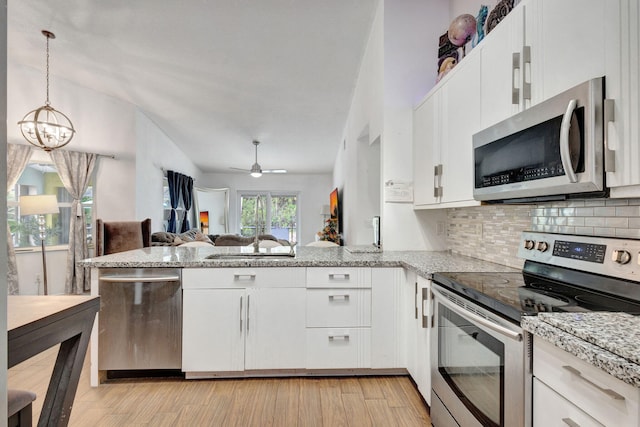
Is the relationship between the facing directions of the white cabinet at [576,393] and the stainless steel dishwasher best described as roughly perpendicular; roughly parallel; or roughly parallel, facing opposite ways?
roughly perpendicular

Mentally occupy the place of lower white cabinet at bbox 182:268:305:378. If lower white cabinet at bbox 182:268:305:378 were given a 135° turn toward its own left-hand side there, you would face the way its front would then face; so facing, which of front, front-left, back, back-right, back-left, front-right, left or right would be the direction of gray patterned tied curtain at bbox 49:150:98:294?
left

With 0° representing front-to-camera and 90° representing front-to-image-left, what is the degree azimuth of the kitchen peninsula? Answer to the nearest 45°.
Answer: approximately 0°

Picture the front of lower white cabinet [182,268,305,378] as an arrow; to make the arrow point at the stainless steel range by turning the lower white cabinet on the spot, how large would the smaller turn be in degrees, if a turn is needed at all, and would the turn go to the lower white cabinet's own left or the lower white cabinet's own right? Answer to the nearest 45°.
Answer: approximately 45° to the lower white cabinet's own left

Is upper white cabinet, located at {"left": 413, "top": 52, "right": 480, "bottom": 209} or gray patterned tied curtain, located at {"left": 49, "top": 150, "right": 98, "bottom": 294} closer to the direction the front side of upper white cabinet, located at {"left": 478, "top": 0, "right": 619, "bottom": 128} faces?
the gray patterned tied curtain

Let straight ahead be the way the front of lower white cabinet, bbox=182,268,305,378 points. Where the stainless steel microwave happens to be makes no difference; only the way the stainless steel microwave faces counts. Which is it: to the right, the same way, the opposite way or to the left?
to the right

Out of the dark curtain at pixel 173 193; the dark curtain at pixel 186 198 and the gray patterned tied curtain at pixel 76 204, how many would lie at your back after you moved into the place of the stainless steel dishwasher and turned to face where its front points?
3

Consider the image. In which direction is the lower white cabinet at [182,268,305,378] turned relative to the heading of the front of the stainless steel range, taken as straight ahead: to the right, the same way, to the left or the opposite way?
to the left

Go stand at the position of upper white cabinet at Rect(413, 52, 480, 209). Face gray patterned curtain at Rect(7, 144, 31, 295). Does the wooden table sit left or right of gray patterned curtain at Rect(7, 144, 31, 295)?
left

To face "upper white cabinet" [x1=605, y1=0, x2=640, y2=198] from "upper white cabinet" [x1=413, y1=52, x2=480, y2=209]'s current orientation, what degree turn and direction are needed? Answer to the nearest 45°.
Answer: approximately 90° to its left
